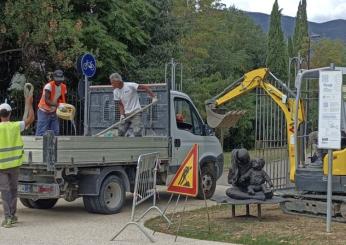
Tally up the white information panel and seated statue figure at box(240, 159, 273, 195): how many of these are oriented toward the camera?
2

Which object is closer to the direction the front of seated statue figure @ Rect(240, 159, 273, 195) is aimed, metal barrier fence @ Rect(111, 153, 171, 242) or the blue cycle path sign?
the metal barrier fence

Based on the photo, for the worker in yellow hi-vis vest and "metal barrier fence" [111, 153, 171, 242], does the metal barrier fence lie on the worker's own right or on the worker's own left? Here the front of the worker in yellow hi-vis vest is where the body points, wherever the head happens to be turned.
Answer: on the worker's own right

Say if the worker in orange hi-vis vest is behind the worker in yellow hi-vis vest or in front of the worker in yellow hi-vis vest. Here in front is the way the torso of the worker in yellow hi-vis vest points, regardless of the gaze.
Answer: in front

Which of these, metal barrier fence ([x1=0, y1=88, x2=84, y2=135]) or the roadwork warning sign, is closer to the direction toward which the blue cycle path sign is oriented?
the roadwork warning sign

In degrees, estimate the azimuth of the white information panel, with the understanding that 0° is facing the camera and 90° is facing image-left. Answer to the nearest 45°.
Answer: approximately 0°

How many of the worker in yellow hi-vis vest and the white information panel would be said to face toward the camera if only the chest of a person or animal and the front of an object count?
1

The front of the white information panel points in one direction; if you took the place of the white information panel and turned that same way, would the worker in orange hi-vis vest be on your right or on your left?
on your right
